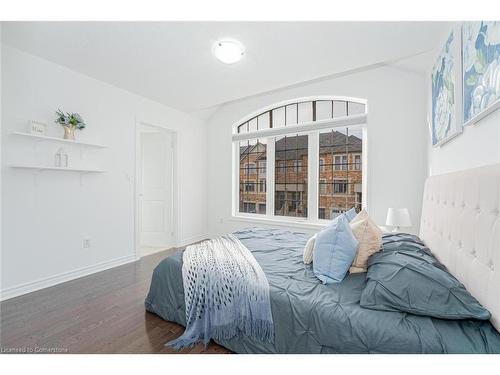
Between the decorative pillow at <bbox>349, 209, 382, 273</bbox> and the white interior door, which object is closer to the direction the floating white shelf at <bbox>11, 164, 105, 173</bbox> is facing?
the decorative pillow

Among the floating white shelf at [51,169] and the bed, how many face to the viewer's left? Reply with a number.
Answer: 1

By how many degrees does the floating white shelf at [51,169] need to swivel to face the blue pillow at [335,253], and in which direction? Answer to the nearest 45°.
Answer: approximately 45° to its left

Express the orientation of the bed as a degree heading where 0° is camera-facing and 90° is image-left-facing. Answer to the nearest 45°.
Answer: approximately 90°
